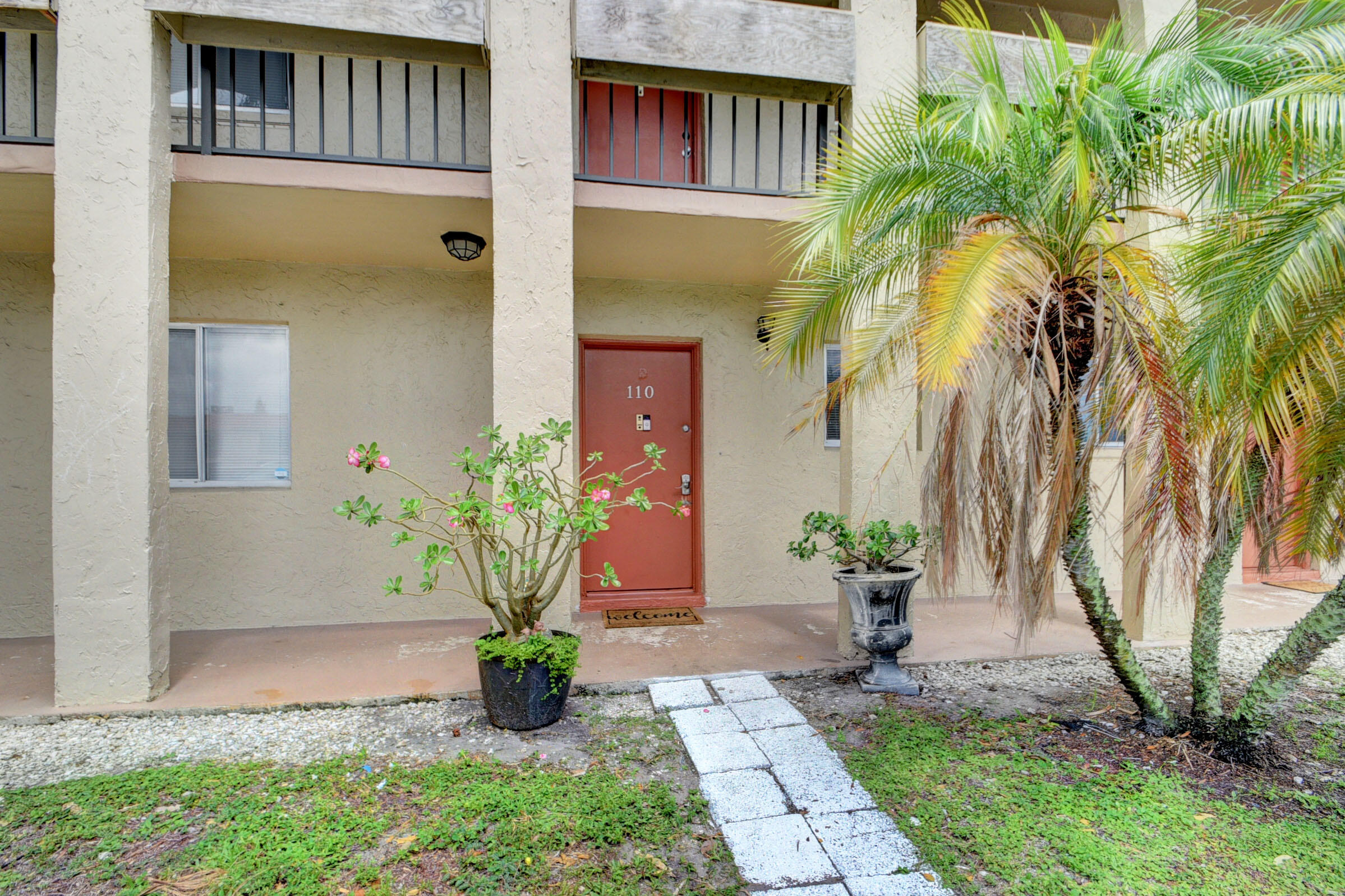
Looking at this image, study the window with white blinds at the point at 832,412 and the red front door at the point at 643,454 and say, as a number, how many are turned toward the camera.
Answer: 2

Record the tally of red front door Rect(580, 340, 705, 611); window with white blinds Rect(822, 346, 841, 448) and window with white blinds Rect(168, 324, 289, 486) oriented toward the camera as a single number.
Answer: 3

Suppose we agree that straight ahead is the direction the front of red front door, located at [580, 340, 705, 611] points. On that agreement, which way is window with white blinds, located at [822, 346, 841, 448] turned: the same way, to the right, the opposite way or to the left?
the same way

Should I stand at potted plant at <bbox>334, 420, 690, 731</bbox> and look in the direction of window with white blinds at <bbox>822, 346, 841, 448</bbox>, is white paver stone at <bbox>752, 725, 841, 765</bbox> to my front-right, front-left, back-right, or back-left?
front-right

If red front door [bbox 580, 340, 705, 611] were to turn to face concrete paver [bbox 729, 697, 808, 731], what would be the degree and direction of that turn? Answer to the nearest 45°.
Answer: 0° — it already faces it

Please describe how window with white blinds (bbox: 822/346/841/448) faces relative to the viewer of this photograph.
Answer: facing the viewer

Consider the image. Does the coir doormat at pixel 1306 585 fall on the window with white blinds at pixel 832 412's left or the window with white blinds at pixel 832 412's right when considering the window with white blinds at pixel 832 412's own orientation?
on its left

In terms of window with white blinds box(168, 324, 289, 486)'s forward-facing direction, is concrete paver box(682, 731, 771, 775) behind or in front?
in front

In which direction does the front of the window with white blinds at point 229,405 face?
toward the camera

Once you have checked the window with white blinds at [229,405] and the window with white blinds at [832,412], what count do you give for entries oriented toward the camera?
2

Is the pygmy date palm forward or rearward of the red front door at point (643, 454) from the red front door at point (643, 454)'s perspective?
forward

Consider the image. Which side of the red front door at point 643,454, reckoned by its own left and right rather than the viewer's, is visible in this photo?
front

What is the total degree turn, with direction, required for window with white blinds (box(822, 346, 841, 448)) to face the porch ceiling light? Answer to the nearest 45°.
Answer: approximately 45° to its right

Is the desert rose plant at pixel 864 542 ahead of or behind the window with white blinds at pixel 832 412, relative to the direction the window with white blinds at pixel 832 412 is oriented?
ahead

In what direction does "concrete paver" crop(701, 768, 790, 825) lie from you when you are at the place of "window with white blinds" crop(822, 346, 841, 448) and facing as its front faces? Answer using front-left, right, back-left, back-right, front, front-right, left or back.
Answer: front

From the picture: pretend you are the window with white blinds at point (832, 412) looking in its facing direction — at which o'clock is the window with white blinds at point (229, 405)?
the window with white blinds at point (229, 405) is roughly at 2 o'clock from the window with white blinds at point (832, 412).

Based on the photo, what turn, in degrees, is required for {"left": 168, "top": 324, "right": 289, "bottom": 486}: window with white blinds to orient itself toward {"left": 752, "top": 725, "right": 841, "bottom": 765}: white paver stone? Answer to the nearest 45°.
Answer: approximately 45° to its left
